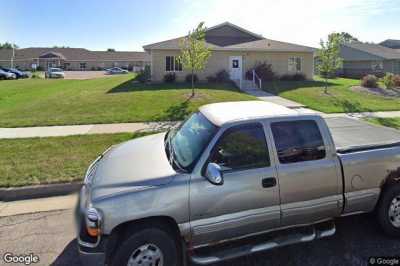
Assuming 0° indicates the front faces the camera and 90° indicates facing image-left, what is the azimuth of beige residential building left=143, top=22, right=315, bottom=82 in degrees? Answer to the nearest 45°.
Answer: approximately 0°

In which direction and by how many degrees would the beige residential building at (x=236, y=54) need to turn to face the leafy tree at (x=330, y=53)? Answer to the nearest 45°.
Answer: approximately 45° to its left

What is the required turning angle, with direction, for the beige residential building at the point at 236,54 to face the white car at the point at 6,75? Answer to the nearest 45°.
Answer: approximately 135° to its right

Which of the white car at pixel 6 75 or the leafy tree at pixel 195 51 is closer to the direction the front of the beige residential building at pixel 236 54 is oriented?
the leafy tree

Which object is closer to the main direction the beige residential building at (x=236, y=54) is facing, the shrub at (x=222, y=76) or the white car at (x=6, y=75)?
the shrub

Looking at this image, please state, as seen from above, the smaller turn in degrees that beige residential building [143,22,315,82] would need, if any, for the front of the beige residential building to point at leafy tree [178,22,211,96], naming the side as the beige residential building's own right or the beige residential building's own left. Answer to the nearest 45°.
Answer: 0° — it already faces it

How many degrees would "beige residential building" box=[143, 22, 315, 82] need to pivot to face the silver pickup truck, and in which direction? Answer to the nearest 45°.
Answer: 0° — it already faces it

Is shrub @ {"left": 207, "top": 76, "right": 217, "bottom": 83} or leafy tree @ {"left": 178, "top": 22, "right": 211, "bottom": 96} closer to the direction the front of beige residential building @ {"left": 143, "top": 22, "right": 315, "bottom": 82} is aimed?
the leafy tree
